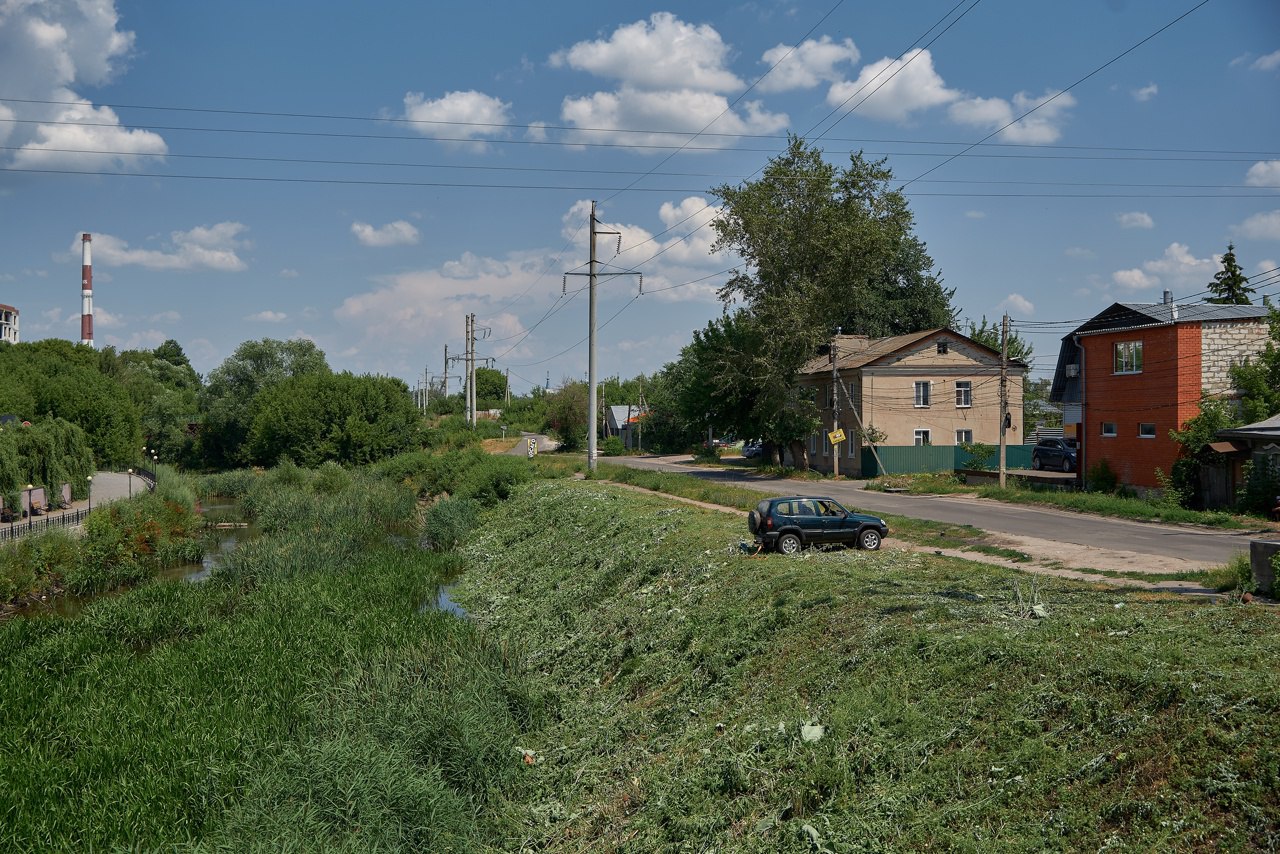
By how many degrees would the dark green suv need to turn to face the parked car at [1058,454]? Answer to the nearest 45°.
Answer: approximately 90° to its left

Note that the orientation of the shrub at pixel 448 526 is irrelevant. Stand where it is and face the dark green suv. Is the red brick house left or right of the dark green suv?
left

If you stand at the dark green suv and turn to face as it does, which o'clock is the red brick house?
The red brick house is roughly at 10 o'clock from the dark green suv.

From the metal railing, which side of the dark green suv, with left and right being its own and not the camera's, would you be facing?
back

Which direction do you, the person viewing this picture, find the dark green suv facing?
facing to the right of the viewer

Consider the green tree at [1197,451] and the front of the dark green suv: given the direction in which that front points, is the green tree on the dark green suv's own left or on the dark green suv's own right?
on the dark green suv's own left

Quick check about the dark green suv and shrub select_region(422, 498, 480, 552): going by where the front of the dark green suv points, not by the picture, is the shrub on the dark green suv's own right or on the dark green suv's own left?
on the dark green suv's own left
